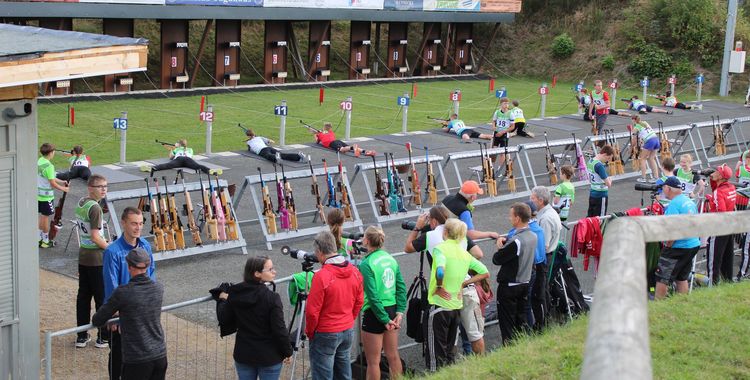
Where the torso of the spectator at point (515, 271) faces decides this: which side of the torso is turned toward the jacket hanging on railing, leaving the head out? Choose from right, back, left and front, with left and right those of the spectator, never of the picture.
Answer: right

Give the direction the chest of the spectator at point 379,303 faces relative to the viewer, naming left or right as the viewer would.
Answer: facing away from the viewer and to the left of the viewer

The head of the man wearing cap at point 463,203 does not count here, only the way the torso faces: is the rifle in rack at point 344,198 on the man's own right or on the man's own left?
on the man's own left

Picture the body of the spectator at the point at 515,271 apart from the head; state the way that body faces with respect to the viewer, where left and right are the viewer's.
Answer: facing away from the viewer and to the left of the viewer

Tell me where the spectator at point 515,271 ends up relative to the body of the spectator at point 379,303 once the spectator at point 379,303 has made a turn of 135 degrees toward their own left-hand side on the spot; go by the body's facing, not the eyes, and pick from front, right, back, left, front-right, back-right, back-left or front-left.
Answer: back-left

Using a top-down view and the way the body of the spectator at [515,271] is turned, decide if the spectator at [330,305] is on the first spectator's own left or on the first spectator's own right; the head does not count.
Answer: on the first spectator's own left

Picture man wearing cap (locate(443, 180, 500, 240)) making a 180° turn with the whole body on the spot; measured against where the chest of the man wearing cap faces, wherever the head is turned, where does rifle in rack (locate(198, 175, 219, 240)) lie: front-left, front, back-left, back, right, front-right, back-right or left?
front-right

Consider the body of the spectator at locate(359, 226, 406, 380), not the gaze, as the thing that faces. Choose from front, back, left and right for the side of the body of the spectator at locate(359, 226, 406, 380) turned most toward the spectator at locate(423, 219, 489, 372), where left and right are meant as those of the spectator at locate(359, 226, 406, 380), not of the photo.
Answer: right

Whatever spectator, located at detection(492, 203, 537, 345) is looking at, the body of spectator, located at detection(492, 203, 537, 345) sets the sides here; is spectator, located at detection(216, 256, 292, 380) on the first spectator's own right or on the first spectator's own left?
on the first spectator's own left

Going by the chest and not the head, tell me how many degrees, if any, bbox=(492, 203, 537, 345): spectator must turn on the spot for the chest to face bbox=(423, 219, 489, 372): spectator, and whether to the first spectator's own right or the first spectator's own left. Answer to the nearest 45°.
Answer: approximately 90° to the first spectator's own left

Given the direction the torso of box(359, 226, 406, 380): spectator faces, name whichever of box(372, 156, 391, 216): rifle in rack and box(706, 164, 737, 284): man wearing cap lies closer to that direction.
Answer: the rifle in rack

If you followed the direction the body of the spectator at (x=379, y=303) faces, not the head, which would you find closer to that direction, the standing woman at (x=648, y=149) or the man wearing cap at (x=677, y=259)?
the standing woman
